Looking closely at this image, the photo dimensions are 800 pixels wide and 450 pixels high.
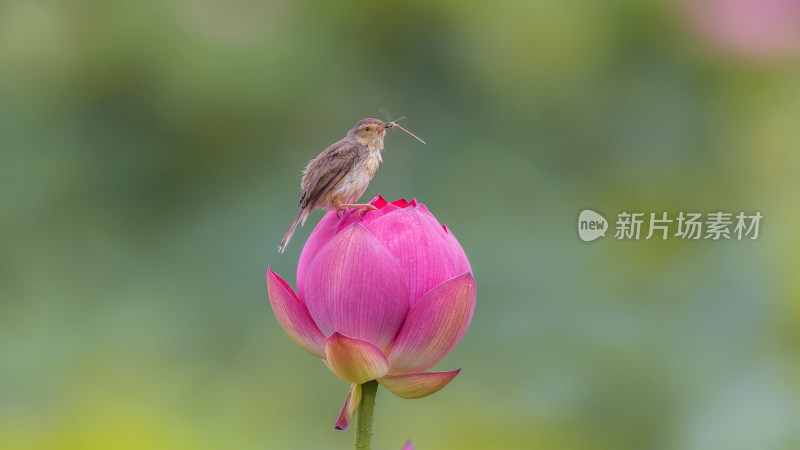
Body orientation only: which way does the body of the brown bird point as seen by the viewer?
to the viewer's right
